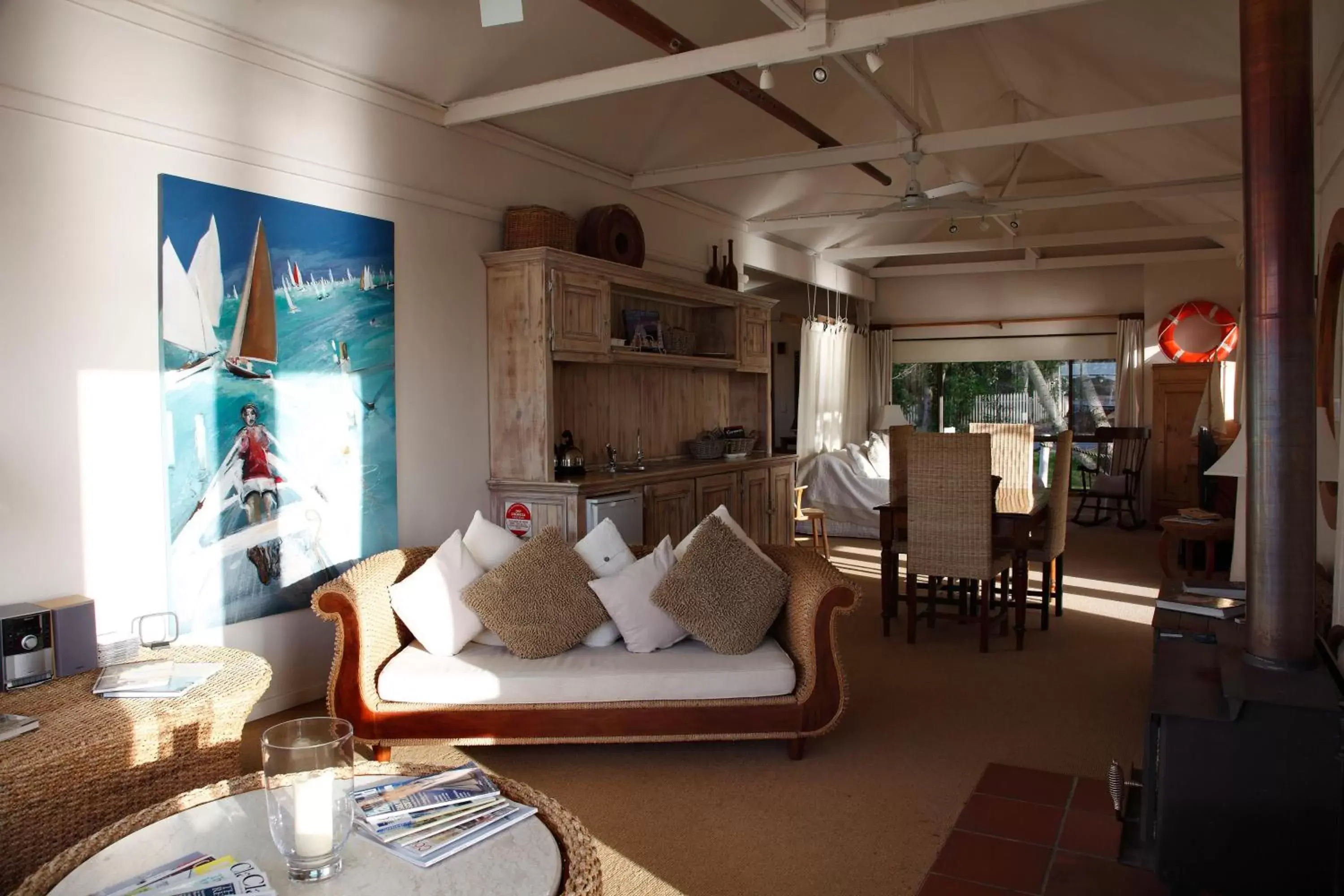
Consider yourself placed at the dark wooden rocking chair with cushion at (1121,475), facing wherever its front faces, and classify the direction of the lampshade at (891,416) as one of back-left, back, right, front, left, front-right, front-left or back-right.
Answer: front-right

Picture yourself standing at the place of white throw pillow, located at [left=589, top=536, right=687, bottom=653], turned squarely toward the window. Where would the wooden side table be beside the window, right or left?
right

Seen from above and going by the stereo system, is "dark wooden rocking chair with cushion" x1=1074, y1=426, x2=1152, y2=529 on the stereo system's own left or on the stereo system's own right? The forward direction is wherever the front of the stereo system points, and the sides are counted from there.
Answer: on the stereo system's own left

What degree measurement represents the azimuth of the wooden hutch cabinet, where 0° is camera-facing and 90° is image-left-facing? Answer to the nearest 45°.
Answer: approximately 315°

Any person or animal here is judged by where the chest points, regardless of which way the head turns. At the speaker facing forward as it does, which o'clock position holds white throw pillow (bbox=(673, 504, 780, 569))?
The white throw pillow is roughly at 11 o'clock from the speaker.

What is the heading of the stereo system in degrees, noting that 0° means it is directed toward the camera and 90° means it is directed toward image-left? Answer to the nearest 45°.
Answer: approximately 315°

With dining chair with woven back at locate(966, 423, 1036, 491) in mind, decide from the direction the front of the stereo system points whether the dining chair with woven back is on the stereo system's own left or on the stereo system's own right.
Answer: on the stereo system's own left

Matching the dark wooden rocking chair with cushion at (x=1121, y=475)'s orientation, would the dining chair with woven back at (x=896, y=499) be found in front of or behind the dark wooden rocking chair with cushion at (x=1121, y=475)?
in front

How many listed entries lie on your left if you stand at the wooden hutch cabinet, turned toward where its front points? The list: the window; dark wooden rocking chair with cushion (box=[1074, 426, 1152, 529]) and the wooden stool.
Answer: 3
